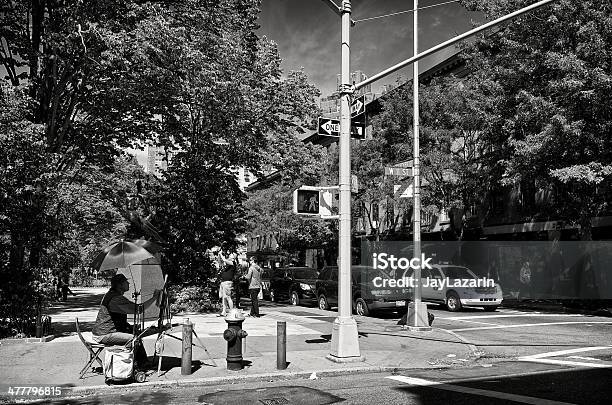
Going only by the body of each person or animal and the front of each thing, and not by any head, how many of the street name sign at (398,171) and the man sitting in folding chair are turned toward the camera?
1

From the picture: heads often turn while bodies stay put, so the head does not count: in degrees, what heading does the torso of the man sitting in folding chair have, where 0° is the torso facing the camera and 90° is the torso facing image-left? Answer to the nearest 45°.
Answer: approximately 270°

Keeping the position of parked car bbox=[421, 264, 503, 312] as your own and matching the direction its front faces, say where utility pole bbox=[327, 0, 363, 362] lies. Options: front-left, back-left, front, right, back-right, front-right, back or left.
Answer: front-right

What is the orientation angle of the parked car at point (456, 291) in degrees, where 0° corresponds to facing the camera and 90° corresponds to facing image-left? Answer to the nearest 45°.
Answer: approximately 315°

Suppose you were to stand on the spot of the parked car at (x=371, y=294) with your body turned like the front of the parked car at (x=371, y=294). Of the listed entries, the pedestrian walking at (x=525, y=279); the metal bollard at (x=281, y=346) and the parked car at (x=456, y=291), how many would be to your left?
2

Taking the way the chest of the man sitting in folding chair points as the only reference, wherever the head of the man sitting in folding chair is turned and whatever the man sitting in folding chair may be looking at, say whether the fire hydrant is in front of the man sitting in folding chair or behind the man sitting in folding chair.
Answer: in front

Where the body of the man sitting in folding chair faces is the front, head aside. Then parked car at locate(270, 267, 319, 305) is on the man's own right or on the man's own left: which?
on the man's own left

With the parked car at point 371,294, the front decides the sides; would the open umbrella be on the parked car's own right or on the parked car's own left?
on the parked car's own right

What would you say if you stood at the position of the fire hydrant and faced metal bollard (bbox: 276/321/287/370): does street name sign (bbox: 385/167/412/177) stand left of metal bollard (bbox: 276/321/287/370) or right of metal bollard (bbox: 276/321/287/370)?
left

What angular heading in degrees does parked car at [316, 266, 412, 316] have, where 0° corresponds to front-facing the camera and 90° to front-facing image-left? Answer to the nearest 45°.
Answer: approximately 315°

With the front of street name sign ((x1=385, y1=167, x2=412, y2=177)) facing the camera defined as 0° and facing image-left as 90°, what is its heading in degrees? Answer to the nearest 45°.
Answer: approximately 0°

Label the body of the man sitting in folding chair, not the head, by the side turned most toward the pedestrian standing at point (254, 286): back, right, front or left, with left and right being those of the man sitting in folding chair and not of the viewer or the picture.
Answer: left

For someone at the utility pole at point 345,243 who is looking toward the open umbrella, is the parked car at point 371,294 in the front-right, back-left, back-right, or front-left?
back-right

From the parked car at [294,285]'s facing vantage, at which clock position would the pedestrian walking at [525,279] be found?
The pedestrian walking is roughly at 10 o'clock from the parked car.
